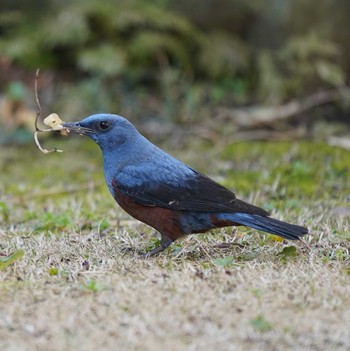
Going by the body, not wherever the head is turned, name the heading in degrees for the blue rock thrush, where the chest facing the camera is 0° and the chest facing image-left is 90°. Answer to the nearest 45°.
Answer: approximately 90°
